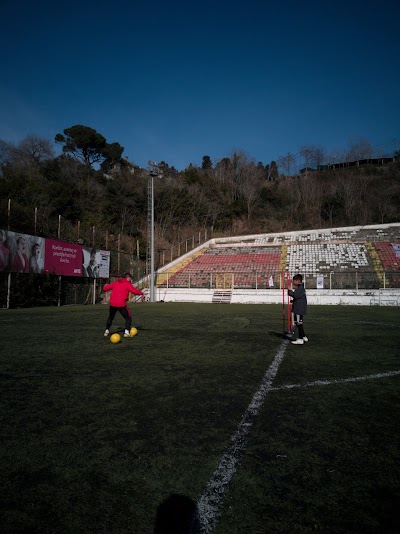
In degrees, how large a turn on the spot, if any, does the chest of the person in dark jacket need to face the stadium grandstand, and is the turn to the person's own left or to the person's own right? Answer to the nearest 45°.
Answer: approximately 90° to the person's own right

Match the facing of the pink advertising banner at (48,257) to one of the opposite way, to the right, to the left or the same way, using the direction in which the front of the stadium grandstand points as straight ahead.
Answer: to the left

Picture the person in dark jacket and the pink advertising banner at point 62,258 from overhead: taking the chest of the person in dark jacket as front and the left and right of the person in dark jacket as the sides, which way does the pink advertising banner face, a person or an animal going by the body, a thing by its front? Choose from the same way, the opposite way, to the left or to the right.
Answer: the opposite way

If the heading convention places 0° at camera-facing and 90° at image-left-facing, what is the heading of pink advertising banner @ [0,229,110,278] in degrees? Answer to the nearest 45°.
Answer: approximately 315°

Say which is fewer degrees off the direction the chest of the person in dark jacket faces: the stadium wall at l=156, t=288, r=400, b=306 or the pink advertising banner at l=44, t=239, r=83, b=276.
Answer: the pink advertising banner

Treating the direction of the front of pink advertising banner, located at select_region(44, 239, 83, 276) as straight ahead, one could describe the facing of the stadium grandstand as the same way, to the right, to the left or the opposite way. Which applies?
to the right

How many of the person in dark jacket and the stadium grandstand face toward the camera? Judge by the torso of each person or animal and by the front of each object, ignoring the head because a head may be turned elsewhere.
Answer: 1

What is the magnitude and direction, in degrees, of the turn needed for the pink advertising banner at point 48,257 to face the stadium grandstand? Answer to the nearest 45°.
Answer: approximately 45° to its left

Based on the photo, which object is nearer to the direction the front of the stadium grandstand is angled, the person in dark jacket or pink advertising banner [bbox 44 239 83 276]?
the person in dark jacket

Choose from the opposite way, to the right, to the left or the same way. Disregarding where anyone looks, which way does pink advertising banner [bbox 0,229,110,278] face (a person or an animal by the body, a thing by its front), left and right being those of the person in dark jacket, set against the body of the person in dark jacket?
the opposite way

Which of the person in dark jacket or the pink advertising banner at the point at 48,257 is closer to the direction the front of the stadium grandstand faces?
the person in dark jacket

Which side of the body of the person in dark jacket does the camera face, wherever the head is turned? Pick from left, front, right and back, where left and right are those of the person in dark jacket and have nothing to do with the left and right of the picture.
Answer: left
